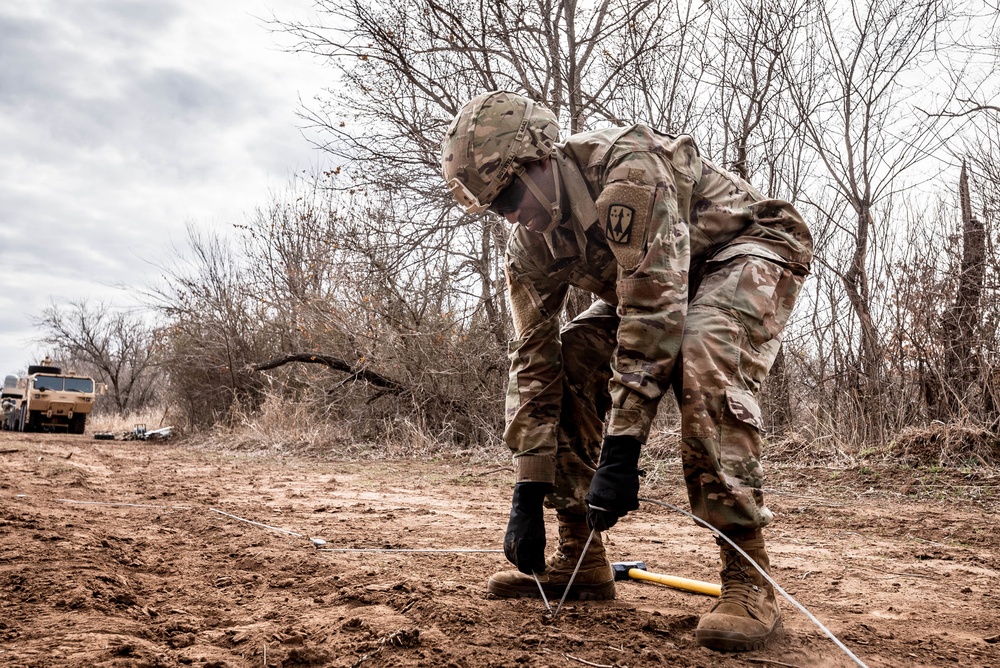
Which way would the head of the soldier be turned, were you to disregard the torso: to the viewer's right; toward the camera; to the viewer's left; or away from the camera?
to the viewer's left

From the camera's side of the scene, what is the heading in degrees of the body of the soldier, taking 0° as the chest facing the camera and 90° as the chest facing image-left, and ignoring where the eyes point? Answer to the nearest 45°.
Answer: approximately 45°

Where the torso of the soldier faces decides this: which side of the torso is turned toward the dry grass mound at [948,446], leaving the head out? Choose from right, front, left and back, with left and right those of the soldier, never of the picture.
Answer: back

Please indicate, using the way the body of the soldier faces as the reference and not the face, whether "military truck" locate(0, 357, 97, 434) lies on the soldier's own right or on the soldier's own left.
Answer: on the soldier's own right

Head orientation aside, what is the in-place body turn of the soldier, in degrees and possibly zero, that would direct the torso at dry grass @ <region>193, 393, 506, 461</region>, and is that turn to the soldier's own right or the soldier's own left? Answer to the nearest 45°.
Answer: approximately 90° to the soldier's own right

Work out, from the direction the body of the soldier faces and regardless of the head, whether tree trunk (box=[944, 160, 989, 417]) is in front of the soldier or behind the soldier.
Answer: behind

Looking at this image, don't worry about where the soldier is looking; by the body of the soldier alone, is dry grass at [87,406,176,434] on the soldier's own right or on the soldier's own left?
on the soldier's own right

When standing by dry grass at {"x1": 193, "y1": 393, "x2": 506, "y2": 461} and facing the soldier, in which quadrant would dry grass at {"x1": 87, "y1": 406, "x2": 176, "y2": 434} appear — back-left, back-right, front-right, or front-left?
back-right
